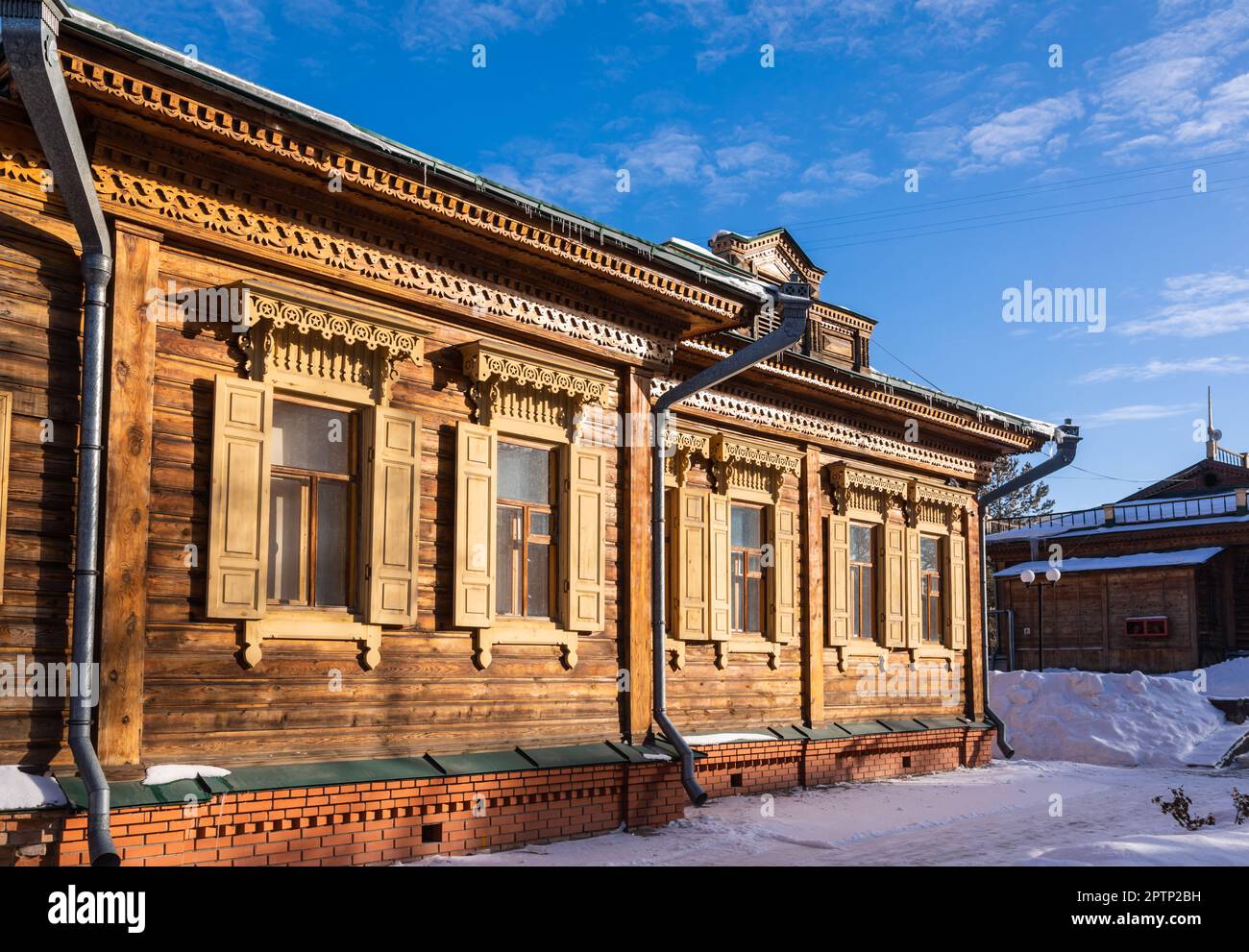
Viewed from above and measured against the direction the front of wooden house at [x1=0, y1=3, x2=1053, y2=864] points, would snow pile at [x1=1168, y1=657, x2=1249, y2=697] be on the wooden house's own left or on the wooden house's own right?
on the wooden house's own left

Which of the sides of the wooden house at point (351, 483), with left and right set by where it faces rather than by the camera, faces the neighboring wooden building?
left

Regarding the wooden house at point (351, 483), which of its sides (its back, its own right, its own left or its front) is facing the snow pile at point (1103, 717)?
left
